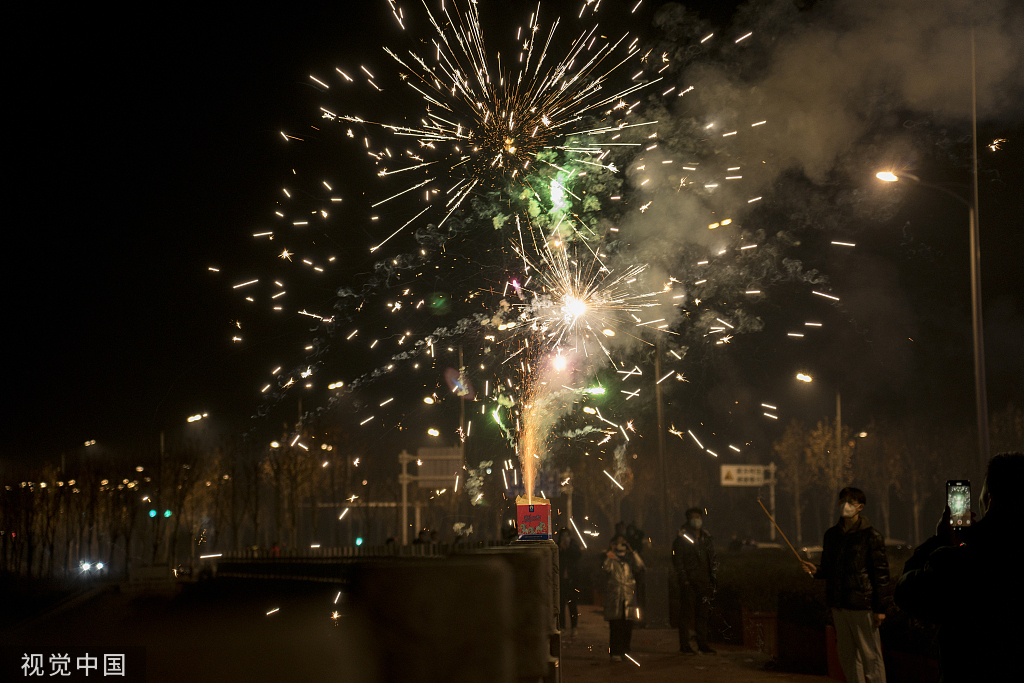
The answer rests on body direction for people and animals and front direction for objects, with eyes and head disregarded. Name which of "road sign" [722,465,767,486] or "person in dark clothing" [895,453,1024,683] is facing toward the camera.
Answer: the road sign

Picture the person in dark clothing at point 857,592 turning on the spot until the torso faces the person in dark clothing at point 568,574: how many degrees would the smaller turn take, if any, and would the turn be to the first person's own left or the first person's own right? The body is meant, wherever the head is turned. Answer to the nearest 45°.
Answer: approximately 90° to the first person's own right

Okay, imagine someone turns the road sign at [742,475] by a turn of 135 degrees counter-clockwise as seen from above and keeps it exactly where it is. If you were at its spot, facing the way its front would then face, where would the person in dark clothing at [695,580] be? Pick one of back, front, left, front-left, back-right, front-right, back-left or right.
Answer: back-right

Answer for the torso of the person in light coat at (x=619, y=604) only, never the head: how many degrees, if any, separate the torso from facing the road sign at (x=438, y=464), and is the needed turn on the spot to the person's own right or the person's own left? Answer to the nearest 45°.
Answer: approximately 180°

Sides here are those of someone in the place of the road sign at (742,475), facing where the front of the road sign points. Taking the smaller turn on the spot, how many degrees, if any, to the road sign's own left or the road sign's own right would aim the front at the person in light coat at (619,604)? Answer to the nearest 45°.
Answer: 0° — it already faces them

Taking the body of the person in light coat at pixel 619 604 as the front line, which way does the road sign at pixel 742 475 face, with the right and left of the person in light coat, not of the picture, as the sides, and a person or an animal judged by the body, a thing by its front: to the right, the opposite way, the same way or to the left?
the same way

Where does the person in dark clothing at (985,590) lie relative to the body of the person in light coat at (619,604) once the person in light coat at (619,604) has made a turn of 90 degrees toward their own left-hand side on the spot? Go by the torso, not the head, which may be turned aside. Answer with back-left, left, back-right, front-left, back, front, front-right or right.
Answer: right

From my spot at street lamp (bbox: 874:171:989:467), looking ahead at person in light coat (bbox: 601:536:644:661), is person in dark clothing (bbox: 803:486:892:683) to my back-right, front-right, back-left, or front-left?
front-left

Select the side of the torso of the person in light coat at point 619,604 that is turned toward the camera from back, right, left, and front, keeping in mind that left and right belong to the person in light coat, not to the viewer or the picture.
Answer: front

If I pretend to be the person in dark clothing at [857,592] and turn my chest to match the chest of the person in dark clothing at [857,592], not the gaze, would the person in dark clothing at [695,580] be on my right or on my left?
on my right

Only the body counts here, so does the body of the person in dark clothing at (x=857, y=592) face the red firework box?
no

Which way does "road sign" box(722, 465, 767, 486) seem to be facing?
toward the camera

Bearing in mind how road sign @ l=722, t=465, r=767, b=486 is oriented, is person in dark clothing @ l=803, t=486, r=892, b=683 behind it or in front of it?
in front

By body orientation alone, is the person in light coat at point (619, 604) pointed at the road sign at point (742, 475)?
no

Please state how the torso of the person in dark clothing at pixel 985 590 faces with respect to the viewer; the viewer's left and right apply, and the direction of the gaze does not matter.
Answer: facing away from the viewer and to the left of the viewer

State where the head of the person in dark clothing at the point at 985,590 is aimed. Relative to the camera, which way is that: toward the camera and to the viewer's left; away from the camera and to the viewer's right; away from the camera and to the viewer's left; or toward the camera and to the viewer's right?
away from the camera and to the viewer's left

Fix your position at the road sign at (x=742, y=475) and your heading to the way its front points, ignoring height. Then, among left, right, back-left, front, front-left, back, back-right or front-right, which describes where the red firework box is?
front
